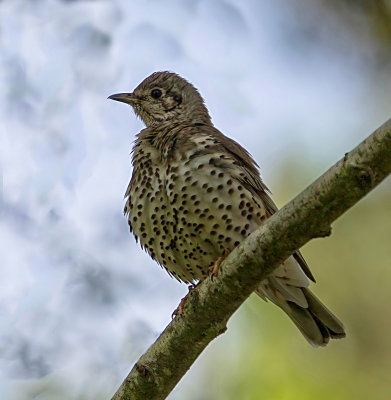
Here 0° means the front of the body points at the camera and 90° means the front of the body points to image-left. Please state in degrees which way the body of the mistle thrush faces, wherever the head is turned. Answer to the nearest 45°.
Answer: approximately 45°
